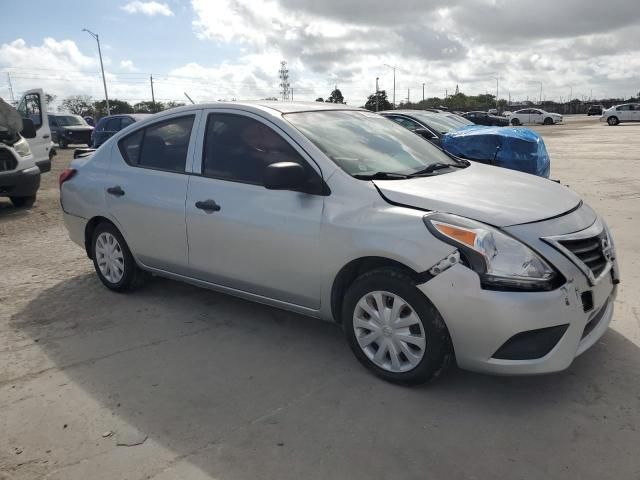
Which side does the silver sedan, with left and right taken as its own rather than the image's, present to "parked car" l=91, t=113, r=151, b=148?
back

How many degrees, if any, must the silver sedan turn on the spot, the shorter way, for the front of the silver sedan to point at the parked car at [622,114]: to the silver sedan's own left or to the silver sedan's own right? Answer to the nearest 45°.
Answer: approximately 90° to the silver sedan's own left

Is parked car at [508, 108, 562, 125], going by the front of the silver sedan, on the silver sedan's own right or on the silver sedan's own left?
on the silver sedan's own left

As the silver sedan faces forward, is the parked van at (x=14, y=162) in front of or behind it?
behind

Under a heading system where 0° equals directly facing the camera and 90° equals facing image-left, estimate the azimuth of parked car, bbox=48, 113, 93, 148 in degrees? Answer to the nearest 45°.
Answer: approximately 315°

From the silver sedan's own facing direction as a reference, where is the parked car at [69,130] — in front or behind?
behind

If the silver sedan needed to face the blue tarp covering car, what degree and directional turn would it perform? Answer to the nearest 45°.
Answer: approximately 90° to its left
